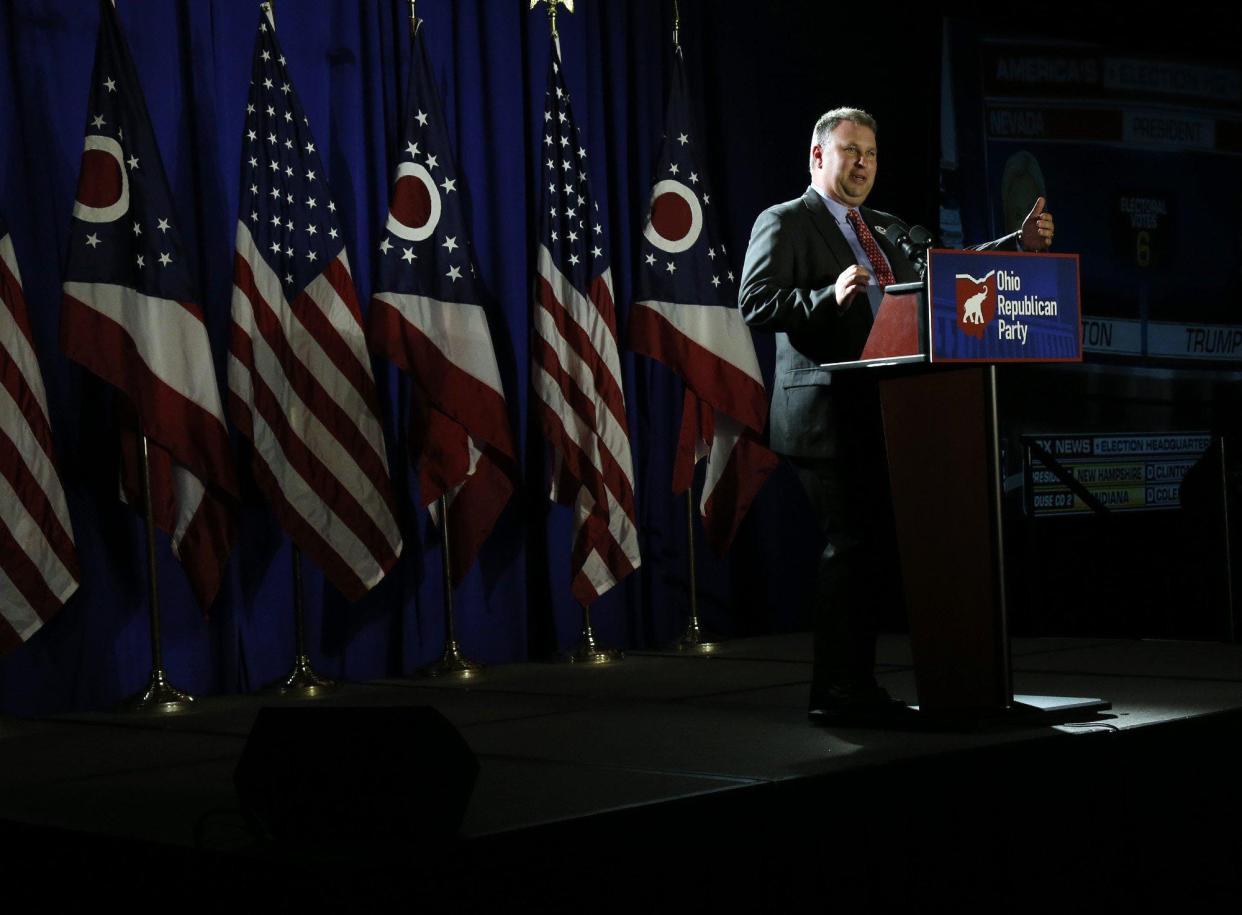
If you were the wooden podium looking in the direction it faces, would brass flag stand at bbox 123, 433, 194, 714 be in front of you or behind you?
behind

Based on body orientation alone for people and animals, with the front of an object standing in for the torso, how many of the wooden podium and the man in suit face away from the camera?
0

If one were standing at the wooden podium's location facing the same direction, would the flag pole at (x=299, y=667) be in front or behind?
behind

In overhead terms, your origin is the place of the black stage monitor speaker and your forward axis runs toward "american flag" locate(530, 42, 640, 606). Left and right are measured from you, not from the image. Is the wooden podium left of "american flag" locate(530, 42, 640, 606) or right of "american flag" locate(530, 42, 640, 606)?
right
